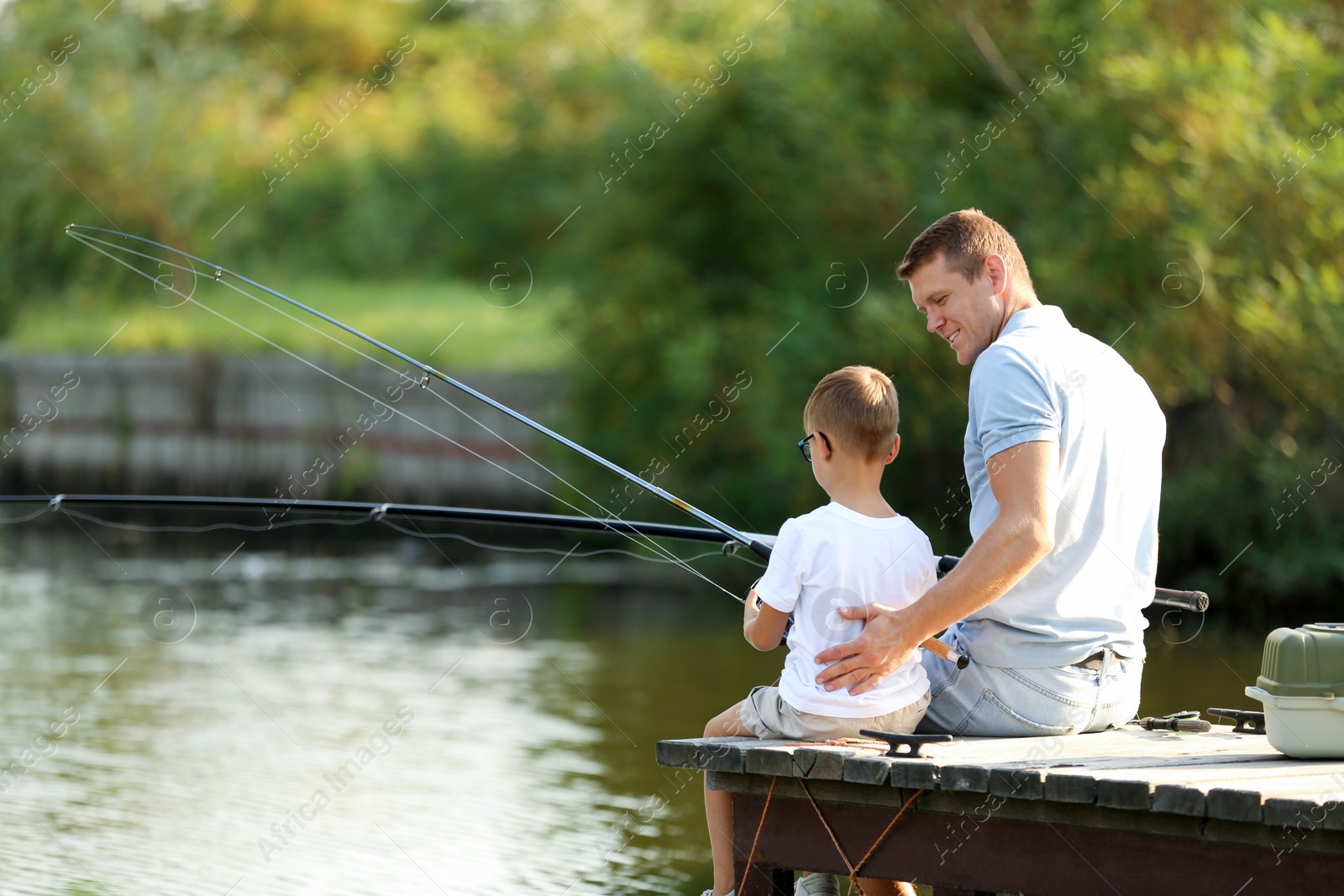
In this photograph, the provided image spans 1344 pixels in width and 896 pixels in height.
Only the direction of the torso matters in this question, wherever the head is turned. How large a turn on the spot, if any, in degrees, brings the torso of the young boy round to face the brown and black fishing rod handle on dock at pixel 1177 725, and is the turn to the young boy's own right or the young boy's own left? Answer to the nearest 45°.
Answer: approximately 90° to the young boy's own right

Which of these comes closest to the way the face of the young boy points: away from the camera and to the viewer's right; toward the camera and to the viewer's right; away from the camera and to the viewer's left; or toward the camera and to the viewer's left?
away from the camera and to the viewer's left

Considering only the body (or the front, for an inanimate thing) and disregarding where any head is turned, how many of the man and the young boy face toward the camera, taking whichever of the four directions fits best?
0

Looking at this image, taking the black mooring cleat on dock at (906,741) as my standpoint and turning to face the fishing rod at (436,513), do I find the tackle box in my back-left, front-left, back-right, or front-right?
back-right

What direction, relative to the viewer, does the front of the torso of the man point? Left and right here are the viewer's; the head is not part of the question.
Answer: facing away from the viewer and to the left of the viewer

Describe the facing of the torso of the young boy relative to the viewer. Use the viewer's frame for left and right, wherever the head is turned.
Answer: facing away from the viewer and to the left of the viewer
